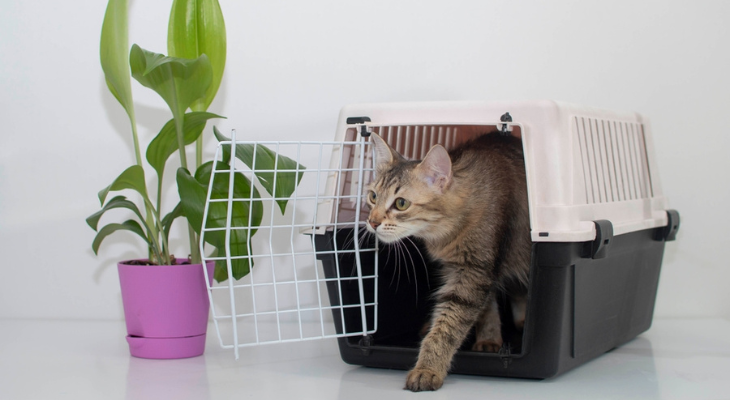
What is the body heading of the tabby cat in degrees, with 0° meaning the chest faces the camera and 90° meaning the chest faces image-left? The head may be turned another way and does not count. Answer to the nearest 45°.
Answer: approximately 45°

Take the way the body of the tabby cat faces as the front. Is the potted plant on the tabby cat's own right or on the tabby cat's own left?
on the tabby cat's own right
